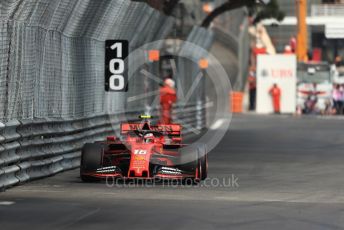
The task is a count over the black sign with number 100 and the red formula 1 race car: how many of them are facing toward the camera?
2

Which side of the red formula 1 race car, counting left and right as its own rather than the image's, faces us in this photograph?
front

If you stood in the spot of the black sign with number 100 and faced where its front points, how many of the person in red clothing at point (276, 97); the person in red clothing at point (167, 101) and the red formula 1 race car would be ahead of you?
1

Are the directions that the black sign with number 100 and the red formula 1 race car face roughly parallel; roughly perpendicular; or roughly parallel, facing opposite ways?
roughly parallel

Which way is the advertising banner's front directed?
toward the camera

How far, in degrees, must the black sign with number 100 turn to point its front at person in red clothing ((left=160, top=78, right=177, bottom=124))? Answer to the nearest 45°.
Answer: approximately 180°

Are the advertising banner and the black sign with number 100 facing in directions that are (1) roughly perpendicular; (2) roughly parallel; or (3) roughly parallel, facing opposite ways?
roughly parallel

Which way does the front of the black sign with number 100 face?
toward the camera

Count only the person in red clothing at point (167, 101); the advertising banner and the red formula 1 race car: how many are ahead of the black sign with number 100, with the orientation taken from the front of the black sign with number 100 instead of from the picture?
1

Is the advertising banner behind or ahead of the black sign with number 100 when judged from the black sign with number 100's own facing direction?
behind

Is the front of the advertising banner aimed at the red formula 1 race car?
yes

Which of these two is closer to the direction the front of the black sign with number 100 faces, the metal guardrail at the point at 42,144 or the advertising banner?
the metal guardrail
